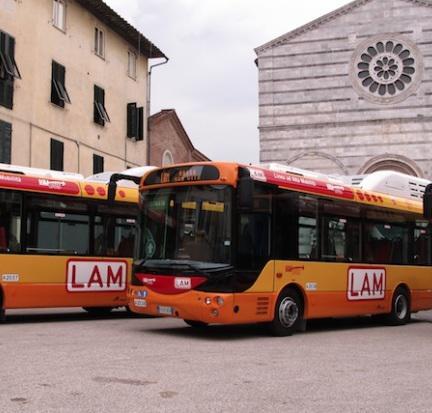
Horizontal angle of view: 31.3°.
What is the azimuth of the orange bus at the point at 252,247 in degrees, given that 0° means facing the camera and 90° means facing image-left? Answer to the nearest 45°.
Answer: approximately 45°

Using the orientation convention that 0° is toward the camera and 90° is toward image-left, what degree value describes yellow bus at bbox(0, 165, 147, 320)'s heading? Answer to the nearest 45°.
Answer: approximately 45°

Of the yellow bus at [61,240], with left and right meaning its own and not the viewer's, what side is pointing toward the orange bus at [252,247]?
left

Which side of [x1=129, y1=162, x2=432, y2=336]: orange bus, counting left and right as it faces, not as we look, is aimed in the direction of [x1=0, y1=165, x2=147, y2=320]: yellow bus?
right
